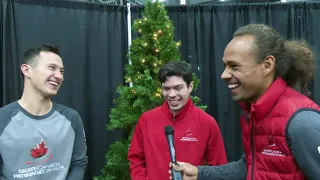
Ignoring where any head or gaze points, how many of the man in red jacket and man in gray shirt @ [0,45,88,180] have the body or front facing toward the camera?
2

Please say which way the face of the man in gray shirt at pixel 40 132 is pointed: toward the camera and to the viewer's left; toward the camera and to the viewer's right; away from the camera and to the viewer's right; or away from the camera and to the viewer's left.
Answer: toward the camera and to the viewer's right

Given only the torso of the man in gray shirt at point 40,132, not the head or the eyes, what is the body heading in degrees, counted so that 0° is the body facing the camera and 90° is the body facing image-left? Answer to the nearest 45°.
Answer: approximately 0°

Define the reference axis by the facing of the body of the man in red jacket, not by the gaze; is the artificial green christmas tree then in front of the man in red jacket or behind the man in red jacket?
behind

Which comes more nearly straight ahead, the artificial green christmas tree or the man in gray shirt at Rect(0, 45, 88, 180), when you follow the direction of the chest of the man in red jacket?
the man in gray shirt
